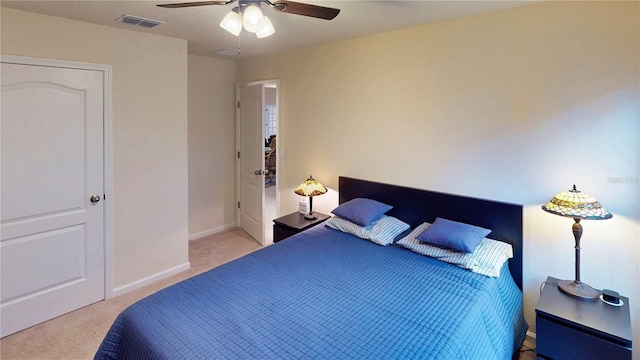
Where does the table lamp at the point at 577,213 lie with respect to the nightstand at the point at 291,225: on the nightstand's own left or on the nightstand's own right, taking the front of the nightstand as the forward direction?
on the nightstand's own left

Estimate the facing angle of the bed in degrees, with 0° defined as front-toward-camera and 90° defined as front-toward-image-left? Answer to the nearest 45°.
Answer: approximately 45°

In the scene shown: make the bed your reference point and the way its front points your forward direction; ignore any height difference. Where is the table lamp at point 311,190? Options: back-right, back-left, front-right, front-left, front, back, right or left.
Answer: back-right

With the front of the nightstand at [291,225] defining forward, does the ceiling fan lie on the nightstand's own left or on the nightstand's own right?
on the nightstand's own left

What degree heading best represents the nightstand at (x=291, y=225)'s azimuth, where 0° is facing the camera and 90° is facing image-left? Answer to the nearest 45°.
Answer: approximately 45°

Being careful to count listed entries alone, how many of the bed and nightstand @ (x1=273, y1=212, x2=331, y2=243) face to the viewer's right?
0
